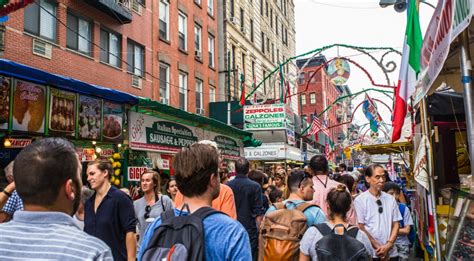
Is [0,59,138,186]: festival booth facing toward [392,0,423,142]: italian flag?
yes

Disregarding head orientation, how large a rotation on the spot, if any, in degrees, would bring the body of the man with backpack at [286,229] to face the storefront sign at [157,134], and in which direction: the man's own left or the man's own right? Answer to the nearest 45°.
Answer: approximately 90° to the man's own left

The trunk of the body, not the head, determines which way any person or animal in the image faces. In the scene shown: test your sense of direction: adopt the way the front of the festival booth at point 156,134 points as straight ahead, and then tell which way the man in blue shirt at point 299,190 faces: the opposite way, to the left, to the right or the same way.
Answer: to the left

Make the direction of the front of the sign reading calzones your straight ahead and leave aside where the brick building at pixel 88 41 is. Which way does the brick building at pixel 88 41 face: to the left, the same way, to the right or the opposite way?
to the left

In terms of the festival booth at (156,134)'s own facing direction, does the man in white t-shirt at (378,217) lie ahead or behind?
ahead

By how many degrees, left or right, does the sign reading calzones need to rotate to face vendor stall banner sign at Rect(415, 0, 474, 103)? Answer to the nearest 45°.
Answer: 0° — it already faces it

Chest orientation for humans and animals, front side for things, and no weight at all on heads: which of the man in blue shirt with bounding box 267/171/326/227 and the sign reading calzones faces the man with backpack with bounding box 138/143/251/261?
the sign reading calzones

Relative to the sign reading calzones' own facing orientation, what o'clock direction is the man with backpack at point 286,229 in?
The man with backpack is roughly at 12 o'clock from the sign reading calzones.

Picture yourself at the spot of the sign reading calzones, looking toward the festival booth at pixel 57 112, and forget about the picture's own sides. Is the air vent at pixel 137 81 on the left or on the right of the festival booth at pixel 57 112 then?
right
